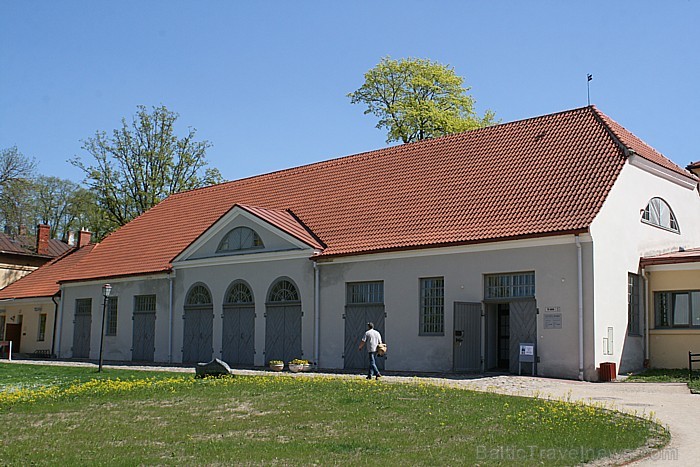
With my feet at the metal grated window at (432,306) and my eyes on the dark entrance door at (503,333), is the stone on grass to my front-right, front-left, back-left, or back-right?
back-right

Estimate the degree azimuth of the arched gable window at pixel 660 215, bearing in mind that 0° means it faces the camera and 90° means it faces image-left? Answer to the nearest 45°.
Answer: approximately 315°

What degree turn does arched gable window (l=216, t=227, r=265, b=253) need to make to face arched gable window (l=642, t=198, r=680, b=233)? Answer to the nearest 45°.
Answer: approximately 90° to its left

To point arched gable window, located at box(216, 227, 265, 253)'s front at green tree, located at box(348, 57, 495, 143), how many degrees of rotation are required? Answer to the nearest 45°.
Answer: approximately 180°

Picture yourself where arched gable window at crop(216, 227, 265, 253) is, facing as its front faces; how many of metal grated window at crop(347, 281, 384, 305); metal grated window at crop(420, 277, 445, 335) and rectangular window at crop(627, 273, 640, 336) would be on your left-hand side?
3

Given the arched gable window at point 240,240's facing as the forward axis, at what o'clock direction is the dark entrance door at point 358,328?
The dark entrance door is roughly at 9 o'clock from the arched gable window.

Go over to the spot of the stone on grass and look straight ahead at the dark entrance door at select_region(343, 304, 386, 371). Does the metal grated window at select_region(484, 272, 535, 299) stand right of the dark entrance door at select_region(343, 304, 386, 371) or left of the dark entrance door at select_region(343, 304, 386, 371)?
right

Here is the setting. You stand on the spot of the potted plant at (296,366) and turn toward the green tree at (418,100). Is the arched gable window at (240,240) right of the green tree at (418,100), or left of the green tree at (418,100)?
left

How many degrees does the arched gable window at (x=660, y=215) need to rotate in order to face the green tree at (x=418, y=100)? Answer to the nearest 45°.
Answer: approximately 180°
